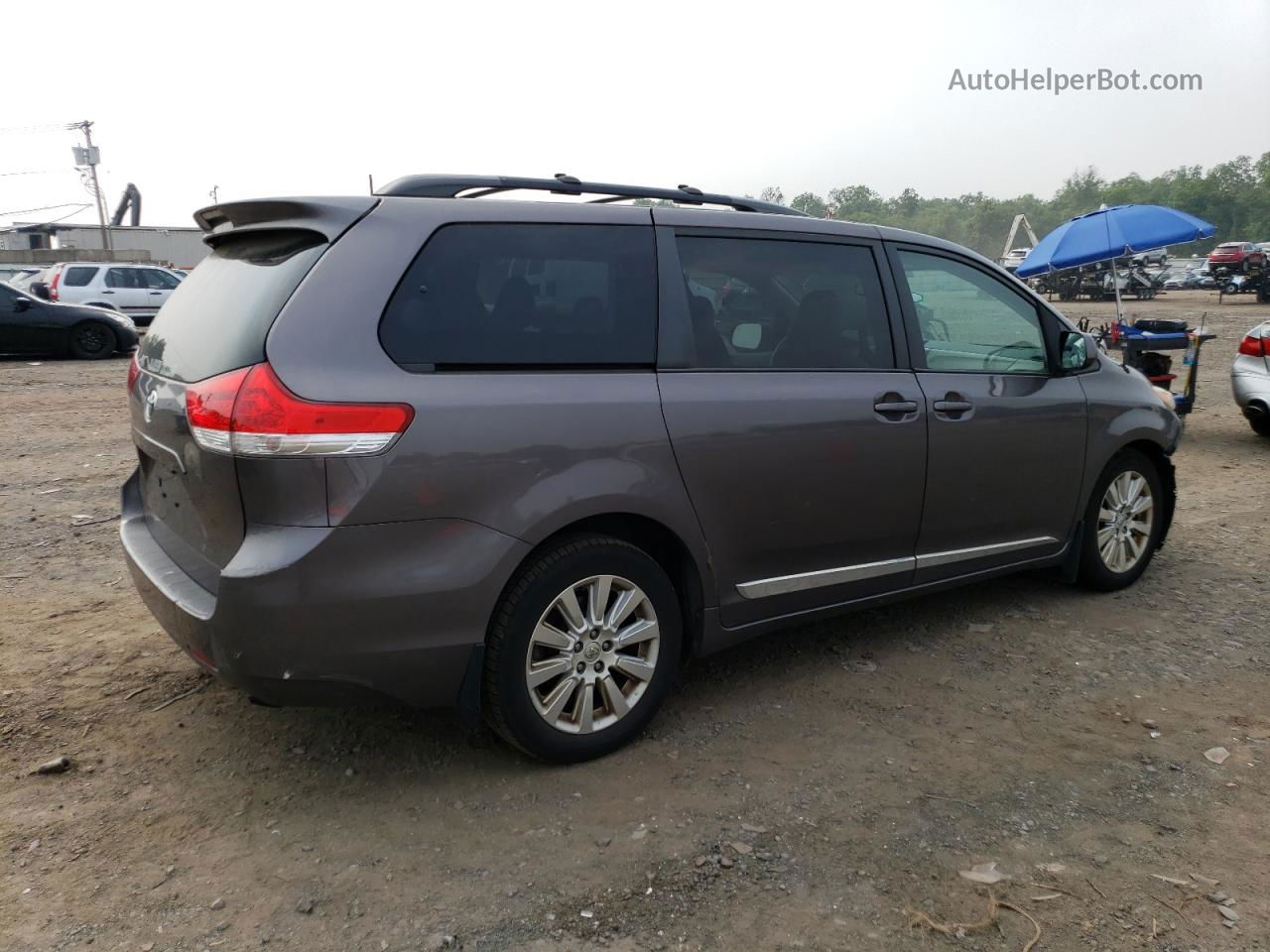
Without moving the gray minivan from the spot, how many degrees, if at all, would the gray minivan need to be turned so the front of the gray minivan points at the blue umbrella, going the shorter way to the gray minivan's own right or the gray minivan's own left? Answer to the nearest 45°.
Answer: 0° — it already faces it

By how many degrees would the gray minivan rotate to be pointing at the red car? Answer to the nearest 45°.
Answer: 0° — it already faces it

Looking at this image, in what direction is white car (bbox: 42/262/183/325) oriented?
to the viewer's right

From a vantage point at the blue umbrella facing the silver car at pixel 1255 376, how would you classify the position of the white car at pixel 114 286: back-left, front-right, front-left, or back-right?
back-right

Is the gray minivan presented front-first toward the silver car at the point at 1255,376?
yes

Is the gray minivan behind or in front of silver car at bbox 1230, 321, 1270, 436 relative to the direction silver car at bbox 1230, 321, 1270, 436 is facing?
behind

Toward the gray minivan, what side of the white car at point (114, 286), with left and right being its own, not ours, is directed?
right

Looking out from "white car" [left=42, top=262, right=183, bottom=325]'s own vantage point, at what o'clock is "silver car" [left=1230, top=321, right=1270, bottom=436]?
"silver car" [left=1230, top=321, right=1270, bottom=436] is roughly at 2 o'clock from "white car" [left=42, top=262, right=183, bottom=325].

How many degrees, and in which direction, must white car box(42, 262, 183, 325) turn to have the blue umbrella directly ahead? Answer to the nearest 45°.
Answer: approximately 45° to its right

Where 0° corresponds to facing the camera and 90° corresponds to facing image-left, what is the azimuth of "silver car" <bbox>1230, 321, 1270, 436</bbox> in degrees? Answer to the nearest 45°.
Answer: approximately 225°

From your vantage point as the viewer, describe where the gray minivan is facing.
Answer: facing away from the viewer and to the right of the viewer

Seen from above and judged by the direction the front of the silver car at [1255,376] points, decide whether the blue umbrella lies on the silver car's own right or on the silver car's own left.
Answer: on the silver car's own left
